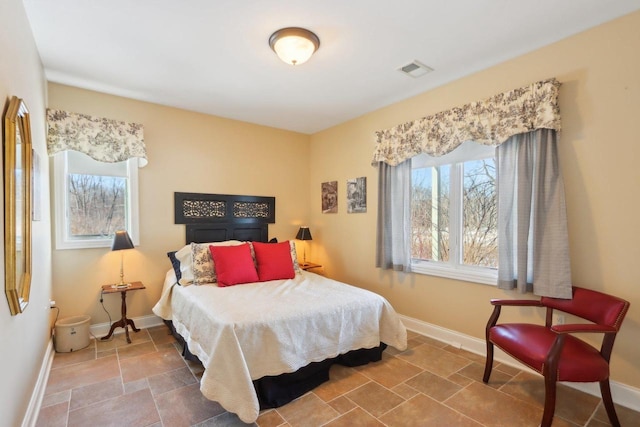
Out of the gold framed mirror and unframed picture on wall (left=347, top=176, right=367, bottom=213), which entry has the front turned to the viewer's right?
the gold framed mirror

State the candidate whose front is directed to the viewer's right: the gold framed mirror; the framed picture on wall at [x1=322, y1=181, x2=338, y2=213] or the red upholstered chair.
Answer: the gold framed mirror

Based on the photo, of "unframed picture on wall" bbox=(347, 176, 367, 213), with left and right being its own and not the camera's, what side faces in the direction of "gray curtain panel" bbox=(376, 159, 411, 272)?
left

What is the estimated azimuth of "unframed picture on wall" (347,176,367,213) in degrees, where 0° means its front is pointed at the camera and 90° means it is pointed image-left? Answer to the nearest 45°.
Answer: approximately 45°

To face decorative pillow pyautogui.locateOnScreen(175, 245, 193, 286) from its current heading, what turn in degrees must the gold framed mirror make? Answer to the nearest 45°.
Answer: approximately 45° to its left

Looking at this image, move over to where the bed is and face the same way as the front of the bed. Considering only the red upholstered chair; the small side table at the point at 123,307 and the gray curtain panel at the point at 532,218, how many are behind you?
1

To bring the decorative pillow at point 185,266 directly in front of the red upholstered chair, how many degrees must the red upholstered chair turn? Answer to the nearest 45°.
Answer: approximately 45° to its right

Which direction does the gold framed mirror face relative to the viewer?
to the viewer's right
